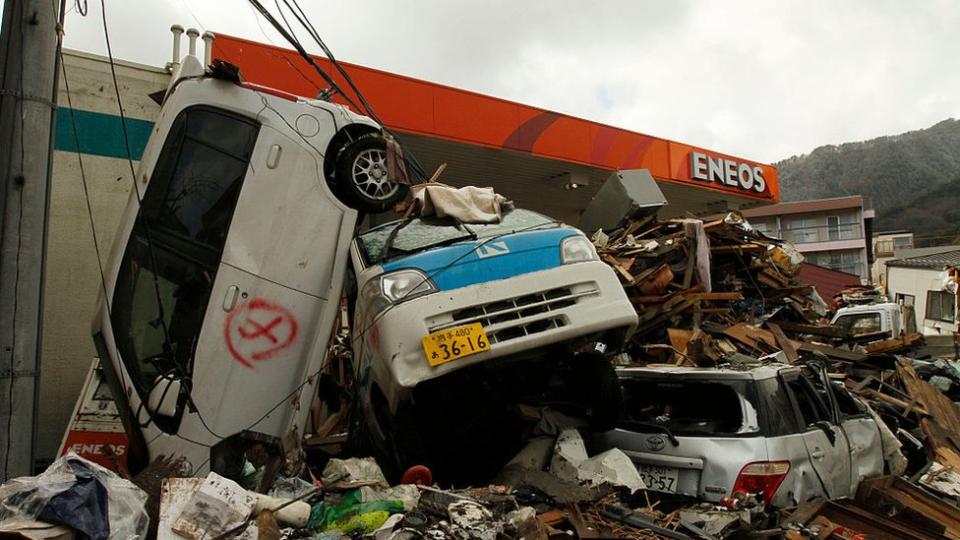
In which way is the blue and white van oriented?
toward the camera

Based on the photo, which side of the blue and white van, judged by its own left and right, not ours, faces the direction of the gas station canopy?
back

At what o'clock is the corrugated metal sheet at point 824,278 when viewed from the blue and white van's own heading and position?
The corrugated metal sheet is roughly at 7 o'clock from the blue and white van.

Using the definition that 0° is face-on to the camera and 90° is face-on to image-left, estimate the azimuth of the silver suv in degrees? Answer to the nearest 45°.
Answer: approximately 225°

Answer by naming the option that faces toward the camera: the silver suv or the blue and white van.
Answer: the blue and white van

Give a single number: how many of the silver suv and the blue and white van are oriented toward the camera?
1

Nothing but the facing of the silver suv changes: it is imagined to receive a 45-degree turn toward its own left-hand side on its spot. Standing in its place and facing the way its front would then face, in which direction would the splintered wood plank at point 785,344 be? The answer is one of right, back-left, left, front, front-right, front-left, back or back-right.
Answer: front

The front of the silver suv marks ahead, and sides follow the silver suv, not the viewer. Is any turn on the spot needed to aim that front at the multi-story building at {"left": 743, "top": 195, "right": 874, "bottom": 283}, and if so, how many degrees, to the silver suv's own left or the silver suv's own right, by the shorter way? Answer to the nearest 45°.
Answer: approximately 45° to the silver suv's own left

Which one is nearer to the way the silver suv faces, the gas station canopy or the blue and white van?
the gas station canopy

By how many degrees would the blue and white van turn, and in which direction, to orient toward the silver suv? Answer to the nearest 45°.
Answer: approximately 90° to its left

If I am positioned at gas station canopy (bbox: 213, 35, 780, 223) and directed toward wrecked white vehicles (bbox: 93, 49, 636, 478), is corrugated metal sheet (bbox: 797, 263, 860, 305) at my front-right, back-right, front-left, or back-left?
back-left

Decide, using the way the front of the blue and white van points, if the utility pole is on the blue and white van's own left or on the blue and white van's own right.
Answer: on the blue and white van's own right
